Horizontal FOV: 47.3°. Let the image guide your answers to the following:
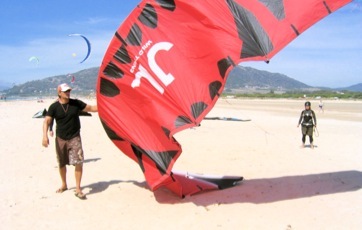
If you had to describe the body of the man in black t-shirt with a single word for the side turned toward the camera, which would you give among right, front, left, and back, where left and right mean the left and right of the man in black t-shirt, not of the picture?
front

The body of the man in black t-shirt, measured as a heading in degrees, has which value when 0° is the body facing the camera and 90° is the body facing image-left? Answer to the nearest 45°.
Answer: approximately 0°
